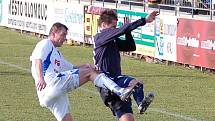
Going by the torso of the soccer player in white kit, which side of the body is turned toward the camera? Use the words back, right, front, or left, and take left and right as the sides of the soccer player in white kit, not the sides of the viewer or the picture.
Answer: right

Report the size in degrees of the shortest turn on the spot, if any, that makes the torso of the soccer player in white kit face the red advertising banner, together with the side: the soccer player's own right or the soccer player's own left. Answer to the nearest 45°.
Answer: approximately 90° to the soccer player's own left
